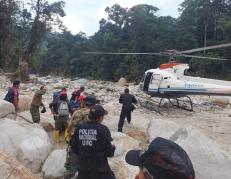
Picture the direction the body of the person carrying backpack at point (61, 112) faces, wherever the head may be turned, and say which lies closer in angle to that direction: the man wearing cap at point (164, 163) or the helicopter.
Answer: the helicopter

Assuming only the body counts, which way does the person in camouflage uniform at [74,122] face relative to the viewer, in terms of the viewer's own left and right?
facing away from the viewer and to the right of the viewer

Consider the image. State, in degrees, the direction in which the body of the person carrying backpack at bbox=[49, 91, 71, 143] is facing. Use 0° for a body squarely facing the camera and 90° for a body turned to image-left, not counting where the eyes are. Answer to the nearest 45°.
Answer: approximately 180°
